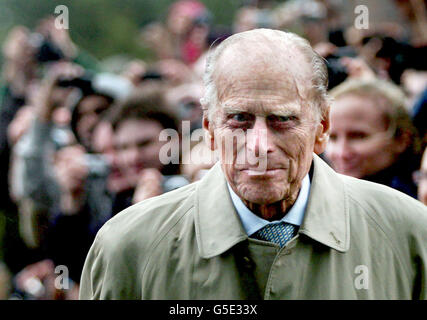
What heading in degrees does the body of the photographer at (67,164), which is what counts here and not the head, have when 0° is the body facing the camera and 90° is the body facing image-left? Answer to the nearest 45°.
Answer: approximately 315°

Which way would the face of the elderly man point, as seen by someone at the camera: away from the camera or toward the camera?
toward the camera

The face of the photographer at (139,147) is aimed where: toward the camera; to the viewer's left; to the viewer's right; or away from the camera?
toward the camera

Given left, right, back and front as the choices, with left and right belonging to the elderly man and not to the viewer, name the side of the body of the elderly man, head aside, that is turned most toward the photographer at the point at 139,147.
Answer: back

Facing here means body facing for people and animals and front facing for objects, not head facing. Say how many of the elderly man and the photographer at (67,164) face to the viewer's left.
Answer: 0

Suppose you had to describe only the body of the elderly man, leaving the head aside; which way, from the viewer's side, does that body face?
toward the camera

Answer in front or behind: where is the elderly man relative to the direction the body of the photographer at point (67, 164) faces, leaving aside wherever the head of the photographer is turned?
in front
